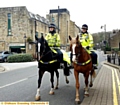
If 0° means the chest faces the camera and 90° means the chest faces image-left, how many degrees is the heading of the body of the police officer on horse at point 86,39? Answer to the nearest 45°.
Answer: approximately 45°

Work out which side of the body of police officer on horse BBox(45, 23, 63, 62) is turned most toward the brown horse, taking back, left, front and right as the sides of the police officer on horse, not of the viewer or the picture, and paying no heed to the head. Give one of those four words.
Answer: left

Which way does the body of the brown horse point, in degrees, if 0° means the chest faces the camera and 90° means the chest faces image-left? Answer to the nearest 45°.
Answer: approximately 45°

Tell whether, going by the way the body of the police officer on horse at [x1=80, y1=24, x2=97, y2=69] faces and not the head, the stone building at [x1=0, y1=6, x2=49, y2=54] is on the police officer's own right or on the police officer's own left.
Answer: on the police officer's own right

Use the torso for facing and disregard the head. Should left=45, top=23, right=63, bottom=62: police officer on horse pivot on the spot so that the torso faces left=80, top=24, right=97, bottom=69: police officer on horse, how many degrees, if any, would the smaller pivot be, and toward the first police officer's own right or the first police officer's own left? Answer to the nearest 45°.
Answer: approximately 135° to the first police officer's own left

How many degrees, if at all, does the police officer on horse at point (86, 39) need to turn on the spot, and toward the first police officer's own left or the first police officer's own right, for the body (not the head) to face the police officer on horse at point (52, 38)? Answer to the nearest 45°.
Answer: approximately 45° to the first police officer's own right
